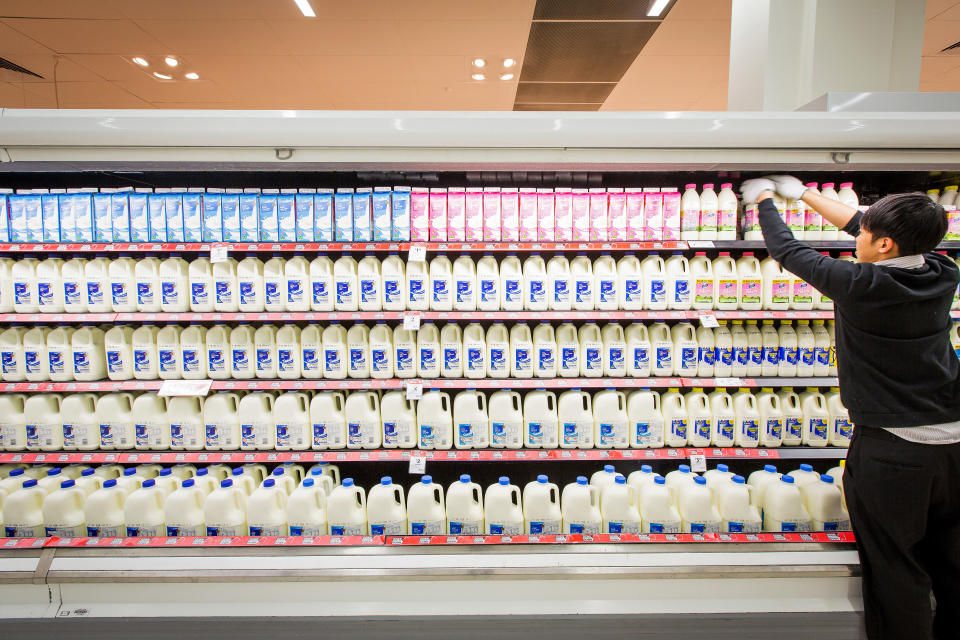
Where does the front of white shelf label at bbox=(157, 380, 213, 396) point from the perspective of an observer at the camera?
facing the viewer

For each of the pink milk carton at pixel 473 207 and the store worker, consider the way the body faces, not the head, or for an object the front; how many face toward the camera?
1

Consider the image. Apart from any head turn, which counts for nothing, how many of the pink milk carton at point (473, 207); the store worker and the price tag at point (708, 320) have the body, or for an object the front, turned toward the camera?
2

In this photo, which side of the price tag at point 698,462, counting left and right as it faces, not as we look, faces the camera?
front

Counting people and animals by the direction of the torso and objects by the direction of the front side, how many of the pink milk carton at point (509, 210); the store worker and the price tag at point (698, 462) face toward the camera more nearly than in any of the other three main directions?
2

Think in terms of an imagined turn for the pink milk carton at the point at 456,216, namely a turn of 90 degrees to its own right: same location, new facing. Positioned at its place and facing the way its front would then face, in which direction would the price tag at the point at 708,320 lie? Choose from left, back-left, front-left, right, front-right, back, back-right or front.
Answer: back

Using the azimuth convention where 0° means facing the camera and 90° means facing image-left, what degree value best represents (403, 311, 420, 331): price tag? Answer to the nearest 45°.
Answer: approximately 0°

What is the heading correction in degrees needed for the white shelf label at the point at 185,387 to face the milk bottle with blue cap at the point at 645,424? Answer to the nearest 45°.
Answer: approximately 45° to its left

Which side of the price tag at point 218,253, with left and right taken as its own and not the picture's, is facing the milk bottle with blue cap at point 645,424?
left
